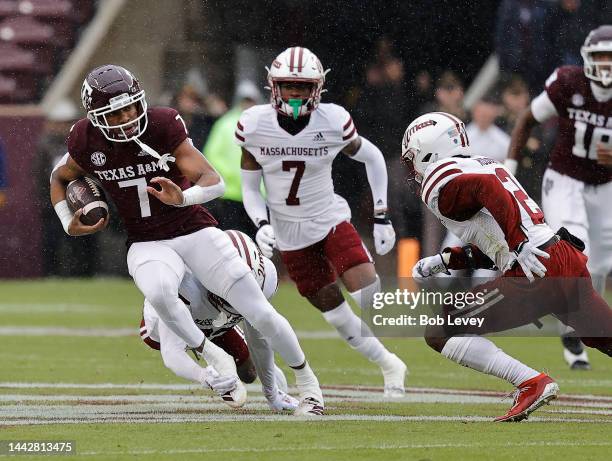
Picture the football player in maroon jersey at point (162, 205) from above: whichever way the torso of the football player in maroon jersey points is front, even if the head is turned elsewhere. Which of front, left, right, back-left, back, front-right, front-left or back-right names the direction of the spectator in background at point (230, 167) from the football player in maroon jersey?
back

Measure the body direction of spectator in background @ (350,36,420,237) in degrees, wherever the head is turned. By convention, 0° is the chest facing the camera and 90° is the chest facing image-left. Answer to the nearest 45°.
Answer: approximately 0°

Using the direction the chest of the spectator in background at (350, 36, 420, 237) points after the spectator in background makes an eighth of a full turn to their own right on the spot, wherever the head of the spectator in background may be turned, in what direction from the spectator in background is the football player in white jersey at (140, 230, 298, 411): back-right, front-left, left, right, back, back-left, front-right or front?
front-left

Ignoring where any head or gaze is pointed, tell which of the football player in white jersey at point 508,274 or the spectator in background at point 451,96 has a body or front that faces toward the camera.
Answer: the spectator in background

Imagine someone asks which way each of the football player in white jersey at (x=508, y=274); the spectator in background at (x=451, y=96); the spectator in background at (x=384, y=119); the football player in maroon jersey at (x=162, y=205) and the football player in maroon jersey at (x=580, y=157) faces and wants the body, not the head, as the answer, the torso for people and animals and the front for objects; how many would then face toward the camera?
4

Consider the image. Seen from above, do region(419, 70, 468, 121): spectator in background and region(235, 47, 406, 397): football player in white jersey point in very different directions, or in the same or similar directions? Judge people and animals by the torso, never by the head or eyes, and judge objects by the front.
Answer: same or similar directions

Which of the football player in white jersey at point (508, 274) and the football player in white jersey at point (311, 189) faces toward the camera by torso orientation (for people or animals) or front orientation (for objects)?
the football player in white jersey at point (311, 189)

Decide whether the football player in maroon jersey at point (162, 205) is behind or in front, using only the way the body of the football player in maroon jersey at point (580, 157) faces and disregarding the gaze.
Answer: in front

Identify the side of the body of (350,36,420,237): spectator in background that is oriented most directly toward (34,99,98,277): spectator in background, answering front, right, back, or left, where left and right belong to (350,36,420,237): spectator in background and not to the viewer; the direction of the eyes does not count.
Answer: right

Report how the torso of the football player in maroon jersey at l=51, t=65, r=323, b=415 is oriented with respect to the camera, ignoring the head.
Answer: toward the camera

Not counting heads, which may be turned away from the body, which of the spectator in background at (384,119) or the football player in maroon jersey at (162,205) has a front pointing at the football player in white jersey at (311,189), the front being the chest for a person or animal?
the spectator in background

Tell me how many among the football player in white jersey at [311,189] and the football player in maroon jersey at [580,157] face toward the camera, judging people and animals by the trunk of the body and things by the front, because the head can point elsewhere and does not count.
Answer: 2

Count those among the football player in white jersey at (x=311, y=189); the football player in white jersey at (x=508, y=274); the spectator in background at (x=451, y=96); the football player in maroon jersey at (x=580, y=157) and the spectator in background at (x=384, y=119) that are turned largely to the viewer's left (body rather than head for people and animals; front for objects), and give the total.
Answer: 1

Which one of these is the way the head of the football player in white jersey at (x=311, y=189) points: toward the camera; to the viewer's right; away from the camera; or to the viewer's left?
toward the camera

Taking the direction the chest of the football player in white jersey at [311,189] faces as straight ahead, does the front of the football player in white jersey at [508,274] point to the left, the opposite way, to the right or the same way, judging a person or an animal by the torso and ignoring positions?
to the right

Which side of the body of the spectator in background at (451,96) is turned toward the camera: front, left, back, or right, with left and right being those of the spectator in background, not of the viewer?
front

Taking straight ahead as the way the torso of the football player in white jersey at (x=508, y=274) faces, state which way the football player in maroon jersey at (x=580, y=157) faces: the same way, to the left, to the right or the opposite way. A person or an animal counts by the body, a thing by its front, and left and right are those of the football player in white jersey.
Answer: to the left

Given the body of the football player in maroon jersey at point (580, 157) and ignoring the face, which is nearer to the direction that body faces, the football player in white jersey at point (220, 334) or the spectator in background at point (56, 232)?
the football player in white jersey

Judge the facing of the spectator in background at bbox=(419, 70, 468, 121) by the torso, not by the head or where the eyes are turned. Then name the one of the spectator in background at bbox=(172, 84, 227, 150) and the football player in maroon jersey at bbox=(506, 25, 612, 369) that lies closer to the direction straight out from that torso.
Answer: the football player in maroon jersey

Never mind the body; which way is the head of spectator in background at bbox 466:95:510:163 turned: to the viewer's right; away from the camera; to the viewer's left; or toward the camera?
toward the camera
